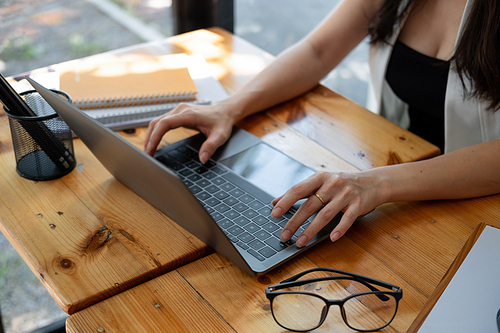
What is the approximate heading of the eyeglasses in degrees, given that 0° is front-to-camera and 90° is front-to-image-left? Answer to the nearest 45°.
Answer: approximately 0°

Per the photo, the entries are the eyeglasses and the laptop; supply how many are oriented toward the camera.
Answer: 1

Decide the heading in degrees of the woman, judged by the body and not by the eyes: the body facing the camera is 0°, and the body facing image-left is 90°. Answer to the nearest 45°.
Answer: approximately 45°

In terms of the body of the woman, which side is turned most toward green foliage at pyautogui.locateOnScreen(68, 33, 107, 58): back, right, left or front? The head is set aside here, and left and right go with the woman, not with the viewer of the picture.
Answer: right

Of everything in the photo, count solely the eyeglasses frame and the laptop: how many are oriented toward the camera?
1

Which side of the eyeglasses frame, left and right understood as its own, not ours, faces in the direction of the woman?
back

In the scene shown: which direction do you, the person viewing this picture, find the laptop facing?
facing away from the viewer and to the right of the viewer

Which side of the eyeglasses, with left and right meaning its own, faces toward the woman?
back

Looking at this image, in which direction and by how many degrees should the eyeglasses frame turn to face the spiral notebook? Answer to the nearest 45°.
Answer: approximately 135° to its right
